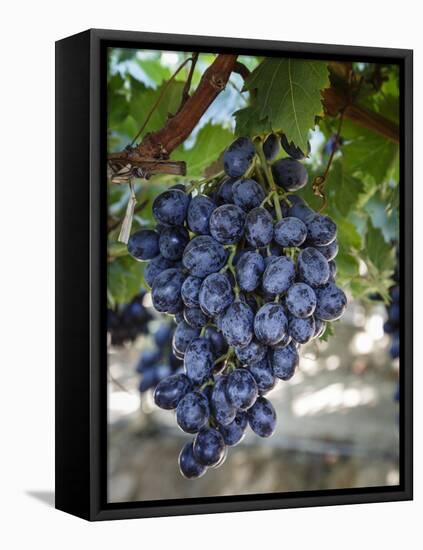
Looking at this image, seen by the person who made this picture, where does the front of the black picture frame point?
facing the viewer and to the right of the viewer

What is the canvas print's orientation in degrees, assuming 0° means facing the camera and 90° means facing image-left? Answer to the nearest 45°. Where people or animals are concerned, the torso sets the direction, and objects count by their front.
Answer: approximately 315°
